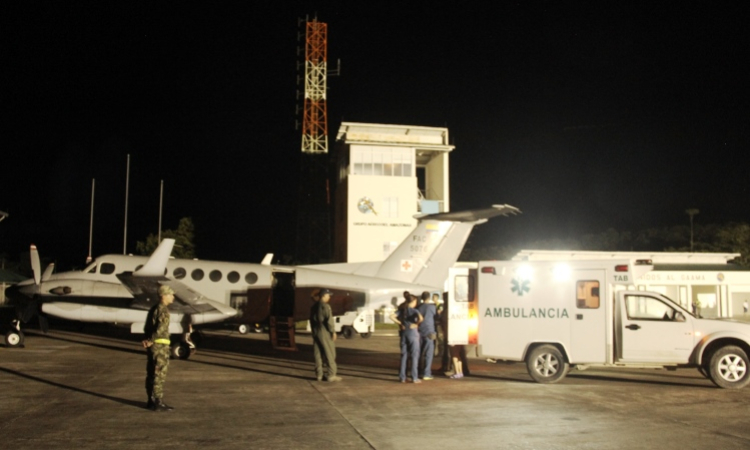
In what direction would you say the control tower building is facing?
toward the camera

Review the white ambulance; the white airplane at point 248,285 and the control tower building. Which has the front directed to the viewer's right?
the white ambulance

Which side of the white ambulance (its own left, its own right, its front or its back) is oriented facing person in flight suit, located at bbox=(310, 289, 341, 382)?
back

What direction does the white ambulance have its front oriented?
to the viewer's right

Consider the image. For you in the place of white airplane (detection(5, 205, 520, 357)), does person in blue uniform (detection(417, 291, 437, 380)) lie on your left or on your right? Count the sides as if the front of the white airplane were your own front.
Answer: on your left

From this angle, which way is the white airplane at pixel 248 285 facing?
to the viewer's left

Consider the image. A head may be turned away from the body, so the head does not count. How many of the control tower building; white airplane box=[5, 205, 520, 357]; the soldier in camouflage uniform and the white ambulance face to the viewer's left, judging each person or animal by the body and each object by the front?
1

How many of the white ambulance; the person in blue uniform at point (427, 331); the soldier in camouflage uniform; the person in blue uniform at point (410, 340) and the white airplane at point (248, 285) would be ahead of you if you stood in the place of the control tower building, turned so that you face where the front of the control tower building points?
5

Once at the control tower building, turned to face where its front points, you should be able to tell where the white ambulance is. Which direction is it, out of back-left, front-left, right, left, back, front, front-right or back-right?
front

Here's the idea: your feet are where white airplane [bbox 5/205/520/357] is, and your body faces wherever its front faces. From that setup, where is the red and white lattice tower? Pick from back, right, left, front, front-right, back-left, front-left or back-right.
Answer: right
